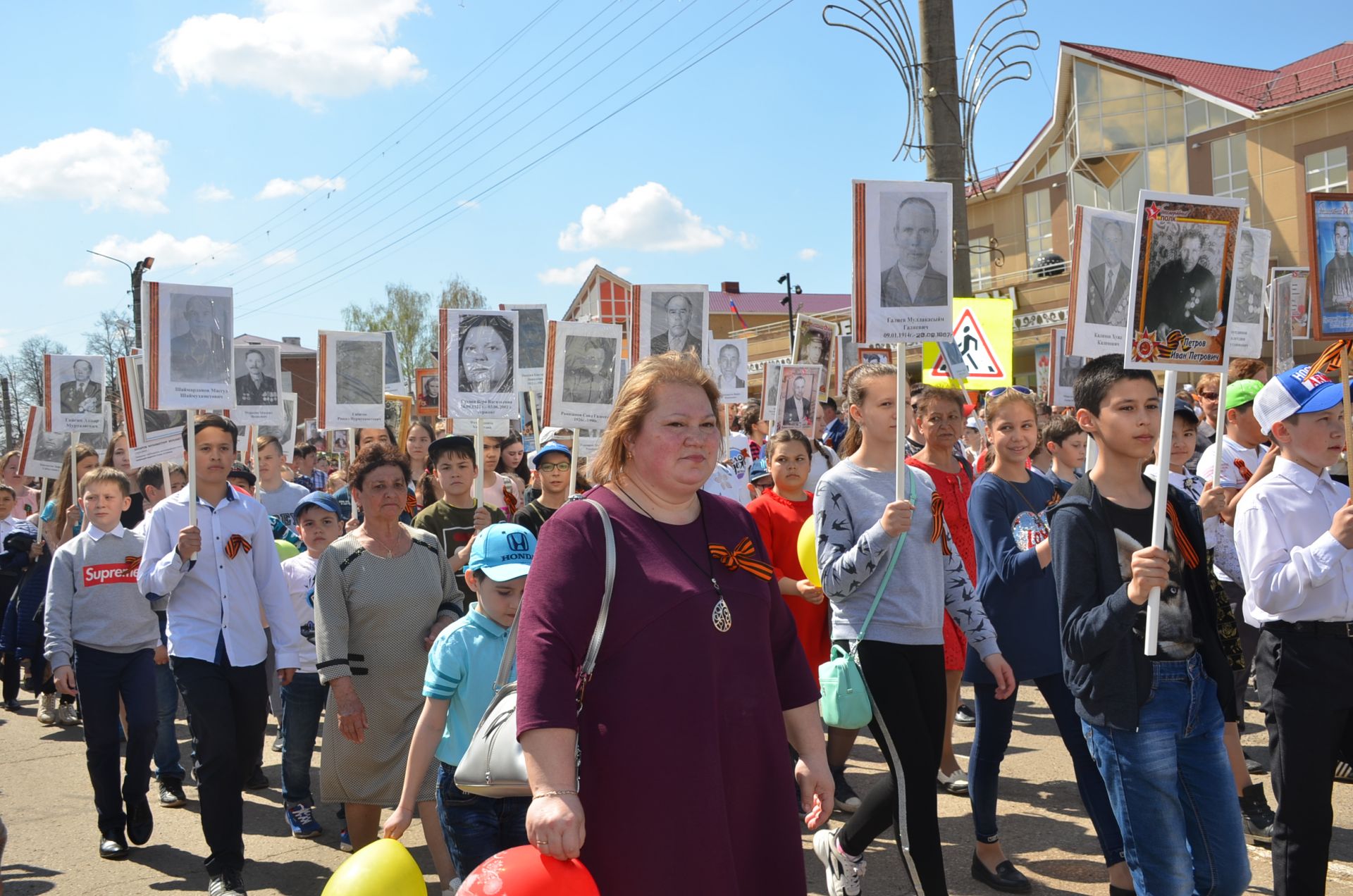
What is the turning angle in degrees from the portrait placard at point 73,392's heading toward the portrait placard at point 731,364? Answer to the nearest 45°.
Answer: approximately 90° to its left

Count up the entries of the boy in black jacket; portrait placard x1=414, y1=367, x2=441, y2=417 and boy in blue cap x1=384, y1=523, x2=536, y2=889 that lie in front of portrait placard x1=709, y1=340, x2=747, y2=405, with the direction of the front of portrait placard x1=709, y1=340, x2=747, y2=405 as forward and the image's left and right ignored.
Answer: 2

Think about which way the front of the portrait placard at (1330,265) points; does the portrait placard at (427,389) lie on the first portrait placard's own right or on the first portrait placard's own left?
on the first portrait placard's own right

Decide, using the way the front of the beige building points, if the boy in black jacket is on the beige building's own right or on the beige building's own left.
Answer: on the beige building's own left

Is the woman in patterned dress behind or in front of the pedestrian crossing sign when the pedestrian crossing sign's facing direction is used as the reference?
in front

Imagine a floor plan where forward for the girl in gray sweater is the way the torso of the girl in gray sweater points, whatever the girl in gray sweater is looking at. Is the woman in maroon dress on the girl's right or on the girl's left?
on the girl's right

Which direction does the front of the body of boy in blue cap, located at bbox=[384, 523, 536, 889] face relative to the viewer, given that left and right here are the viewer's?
facing the viewer and to the right of the viewer

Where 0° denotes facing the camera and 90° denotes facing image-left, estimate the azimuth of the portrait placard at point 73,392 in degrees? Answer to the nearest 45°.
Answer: approximately 0°

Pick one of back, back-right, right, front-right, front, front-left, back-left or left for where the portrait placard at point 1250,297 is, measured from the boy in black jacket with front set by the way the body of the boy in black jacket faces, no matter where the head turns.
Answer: back-left

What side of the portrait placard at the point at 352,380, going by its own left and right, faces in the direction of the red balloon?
front

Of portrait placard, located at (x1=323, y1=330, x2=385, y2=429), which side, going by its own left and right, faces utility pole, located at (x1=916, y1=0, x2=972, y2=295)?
left

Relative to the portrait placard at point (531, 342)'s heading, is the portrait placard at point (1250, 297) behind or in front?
in front
